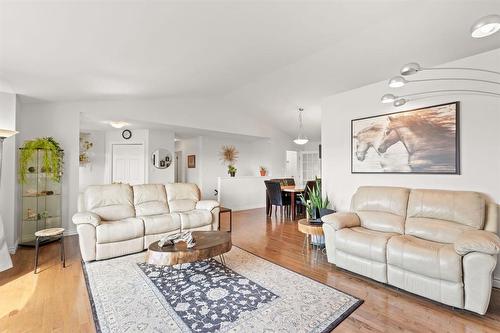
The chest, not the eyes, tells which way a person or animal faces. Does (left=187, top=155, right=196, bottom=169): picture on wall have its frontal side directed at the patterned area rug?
yes

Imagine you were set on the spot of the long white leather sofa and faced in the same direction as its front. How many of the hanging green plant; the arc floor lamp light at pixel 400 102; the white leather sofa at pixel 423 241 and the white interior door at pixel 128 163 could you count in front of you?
2

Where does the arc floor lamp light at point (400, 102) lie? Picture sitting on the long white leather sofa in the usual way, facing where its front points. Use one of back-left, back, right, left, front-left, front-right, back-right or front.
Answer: front

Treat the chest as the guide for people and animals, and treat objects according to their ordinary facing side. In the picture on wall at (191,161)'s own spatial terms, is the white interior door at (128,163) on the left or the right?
on its right

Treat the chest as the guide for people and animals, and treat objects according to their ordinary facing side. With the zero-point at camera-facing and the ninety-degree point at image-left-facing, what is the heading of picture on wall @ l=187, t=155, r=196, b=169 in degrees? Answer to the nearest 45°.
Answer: approximately 0°

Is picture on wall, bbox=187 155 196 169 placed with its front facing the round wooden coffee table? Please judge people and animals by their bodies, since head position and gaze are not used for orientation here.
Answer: yes

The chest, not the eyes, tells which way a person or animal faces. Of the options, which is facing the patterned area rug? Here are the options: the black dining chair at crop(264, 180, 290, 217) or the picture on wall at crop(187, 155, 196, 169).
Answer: the picture on wall

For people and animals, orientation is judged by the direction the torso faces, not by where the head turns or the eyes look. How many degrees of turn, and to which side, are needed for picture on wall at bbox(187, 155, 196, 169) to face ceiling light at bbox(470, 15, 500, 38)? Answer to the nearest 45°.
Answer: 0° — it already faces it

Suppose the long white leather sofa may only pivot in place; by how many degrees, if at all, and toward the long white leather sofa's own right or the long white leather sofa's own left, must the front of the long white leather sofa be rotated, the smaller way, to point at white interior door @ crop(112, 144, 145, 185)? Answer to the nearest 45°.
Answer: approximately 135° to the long white leather sofa's own left

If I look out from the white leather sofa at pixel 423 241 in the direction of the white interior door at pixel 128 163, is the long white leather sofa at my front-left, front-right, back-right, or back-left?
front-left

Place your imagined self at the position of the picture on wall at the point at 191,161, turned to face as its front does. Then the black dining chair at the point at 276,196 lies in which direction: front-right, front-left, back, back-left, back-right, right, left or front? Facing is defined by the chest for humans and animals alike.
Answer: front-left

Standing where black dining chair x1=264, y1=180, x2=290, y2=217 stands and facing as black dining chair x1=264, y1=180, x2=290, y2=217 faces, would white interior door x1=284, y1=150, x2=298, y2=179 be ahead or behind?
ahead

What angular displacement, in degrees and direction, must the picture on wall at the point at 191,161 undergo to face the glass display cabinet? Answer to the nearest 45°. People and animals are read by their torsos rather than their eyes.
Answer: approximately 45° to its right

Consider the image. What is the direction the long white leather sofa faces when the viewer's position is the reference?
facing the viewer and to the right of the viewer

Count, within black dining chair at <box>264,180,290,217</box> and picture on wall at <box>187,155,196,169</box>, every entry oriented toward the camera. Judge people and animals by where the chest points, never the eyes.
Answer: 1

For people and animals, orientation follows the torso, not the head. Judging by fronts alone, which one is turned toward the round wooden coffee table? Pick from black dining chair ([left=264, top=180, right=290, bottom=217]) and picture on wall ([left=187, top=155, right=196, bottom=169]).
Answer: the picture on wall
